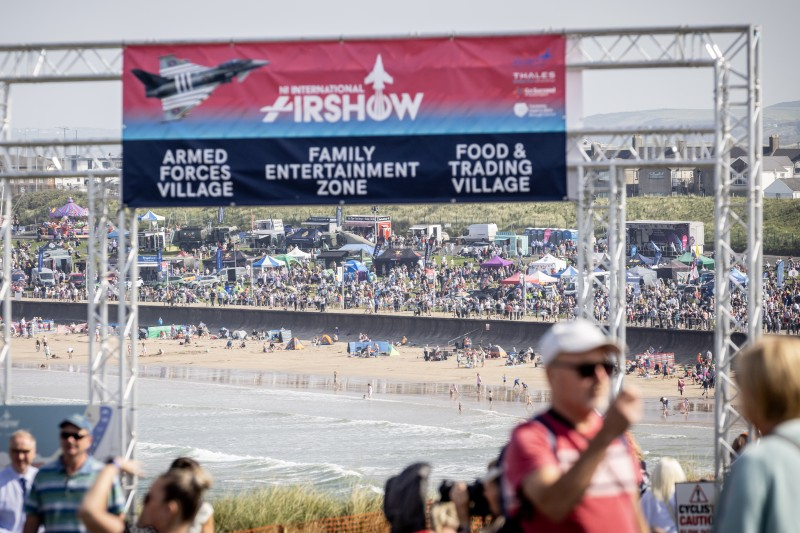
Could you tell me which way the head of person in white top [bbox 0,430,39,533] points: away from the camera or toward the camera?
toward the camera

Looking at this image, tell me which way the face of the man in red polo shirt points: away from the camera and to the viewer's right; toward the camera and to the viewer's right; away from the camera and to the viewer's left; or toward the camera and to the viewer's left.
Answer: toward the camera and to the viewer's right

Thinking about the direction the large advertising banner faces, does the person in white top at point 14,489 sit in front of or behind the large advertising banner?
in front

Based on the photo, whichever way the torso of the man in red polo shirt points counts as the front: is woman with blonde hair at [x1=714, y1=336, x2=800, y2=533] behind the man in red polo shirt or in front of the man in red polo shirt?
in front

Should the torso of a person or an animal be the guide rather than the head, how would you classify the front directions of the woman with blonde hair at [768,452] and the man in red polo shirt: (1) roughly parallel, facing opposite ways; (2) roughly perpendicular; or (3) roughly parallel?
roughly parallel, facing opposite ways

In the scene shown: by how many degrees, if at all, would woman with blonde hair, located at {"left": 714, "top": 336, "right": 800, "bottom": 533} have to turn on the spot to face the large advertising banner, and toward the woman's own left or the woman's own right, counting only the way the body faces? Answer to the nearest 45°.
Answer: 0° — they already face it

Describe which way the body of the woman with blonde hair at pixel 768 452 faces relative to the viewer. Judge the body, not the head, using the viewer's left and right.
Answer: facing away from the viewer and to the left of the viewer

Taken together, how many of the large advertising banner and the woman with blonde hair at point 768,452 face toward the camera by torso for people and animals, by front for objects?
1

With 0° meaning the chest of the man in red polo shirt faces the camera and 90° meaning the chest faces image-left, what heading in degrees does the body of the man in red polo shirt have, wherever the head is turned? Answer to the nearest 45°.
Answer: approximately 315°

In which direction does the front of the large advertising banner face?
toward the camera

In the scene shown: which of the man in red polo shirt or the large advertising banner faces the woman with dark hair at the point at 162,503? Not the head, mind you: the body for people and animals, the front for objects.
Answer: the large advertising banner

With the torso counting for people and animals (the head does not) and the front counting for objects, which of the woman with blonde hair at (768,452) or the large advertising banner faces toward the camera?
the large advertising banner

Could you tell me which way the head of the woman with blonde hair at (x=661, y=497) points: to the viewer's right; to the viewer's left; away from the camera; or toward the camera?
away from the camera
